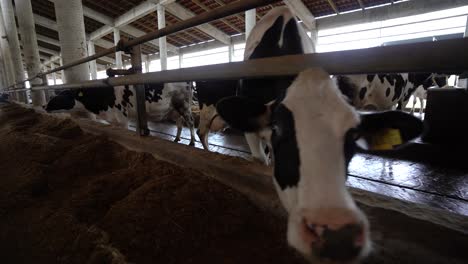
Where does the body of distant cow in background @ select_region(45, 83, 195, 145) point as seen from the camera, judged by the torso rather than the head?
to the viewer's left

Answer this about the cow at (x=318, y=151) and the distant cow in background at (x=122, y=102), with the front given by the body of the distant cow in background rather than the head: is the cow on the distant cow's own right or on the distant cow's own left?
on the distant cow's own left
